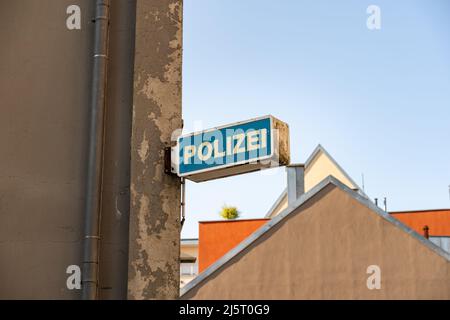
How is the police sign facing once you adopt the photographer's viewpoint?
facing the viewer and to the left of the viewer

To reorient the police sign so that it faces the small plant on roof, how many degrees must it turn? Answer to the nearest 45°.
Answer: approximately 135° to its right
